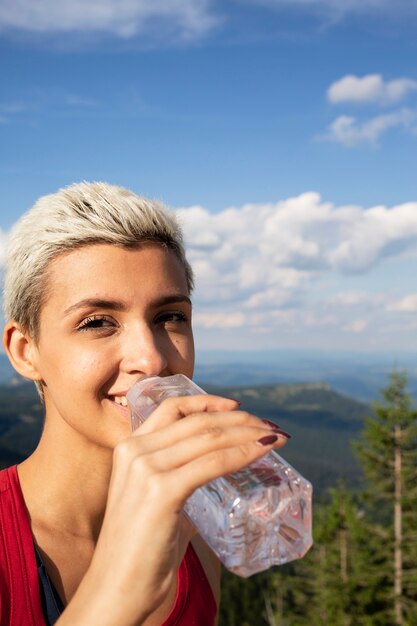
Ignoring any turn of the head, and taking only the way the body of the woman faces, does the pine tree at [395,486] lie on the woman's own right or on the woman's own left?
on the woman's own left

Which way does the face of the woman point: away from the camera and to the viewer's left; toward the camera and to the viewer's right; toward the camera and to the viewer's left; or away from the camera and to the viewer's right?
toward the camera and to the viewer's right

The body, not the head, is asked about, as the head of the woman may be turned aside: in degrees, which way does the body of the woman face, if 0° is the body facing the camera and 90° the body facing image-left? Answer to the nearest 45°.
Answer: approximately 315°
